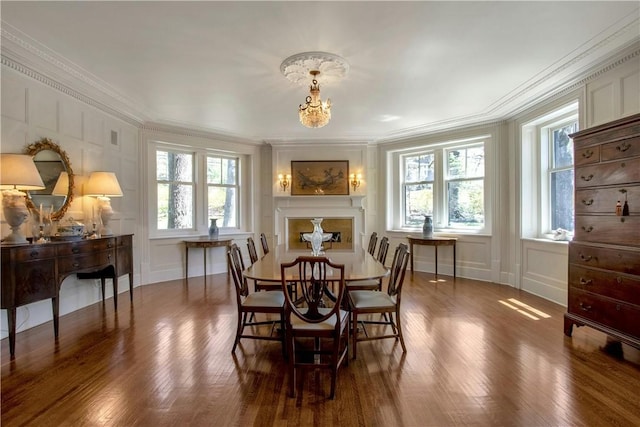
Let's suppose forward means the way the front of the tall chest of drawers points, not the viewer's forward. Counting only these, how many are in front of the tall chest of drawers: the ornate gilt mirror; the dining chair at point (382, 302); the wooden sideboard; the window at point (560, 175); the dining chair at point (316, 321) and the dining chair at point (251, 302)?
5

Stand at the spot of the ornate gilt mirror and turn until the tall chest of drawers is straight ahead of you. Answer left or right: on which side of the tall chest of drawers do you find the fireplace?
left

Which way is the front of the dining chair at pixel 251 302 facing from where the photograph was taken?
facing to the right of the viewer

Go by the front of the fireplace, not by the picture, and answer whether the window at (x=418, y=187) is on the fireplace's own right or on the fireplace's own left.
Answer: on the fireplace's own left

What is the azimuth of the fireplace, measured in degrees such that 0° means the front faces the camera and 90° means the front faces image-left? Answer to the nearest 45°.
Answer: approximately 0°

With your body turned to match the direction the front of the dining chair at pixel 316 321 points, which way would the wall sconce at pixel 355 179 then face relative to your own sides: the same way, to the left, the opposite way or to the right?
the opposite way

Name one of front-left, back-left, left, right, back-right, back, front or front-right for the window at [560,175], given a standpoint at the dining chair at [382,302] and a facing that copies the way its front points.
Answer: back-right

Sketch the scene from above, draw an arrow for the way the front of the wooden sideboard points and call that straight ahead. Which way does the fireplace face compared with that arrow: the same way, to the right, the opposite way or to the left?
to the right

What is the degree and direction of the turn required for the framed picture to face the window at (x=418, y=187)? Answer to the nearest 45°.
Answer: approximately 90° to its left
